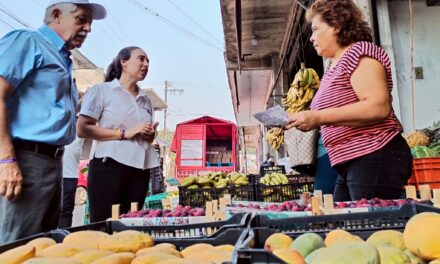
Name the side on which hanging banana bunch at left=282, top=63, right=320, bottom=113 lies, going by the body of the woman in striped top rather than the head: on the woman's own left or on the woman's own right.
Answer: on the woman's own right

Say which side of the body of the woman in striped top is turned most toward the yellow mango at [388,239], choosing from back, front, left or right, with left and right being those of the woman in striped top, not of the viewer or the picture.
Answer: left

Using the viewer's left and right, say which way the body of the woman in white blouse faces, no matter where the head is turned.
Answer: facing the viewer and to the right of the viewer

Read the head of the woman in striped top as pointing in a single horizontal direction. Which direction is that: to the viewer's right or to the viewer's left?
to the viewer's left

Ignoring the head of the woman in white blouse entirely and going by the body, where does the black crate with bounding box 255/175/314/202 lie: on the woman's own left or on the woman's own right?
on the woman's own left

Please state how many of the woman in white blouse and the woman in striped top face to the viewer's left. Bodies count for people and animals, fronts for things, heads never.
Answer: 1

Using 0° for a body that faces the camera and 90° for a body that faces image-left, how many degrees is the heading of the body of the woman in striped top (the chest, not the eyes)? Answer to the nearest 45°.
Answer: approximately 90°

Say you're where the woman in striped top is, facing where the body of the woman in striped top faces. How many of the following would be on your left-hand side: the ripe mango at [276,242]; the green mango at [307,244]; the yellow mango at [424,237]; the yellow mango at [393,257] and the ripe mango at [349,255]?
5

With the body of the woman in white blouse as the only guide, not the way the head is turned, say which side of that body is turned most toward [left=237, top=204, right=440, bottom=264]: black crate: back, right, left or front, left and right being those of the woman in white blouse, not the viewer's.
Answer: front

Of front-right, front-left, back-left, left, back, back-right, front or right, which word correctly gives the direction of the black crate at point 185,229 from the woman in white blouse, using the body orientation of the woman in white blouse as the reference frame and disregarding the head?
front-right

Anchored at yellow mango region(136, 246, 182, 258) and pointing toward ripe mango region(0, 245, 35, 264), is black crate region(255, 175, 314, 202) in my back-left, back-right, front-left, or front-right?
back-right

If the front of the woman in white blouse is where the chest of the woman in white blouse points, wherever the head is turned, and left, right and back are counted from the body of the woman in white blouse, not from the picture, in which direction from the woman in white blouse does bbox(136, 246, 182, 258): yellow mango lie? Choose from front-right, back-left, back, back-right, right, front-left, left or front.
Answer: front-right

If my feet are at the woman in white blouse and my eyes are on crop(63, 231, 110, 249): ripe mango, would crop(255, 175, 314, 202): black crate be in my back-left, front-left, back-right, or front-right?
back-left

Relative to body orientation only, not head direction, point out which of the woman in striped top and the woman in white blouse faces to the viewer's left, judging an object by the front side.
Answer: the woman in striped top
